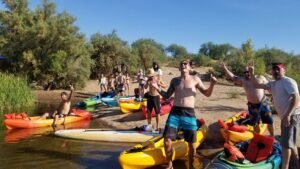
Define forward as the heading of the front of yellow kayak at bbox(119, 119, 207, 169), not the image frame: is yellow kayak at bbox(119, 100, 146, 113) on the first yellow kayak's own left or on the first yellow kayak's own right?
on the first yellow kayak's own right

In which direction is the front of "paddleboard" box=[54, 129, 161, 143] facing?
to the viewer's left

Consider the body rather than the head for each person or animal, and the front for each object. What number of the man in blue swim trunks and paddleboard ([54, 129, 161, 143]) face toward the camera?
1

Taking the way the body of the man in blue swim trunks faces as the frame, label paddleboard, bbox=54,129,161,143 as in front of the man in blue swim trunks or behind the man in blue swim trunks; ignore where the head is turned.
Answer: behind

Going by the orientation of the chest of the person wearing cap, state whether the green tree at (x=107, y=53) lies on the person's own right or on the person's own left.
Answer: on the person's own right

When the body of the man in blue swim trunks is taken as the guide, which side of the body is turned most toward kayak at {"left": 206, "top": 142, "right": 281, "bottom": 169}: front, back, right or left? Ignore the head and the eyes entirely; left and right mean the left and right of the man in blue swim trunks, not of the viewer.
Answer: left

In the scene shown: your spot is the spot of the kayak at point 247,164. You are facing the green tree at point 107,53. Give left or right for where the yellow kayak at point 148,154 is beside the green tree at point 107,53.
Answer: left

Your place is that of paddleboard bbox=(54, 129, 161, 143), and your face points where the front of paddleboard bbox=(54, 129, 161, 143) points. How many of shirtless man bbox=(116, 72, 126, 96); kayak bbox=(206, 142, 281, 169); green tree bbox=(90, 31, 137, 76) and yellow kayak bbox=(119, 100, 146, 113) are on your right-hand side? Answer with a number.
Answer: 3
